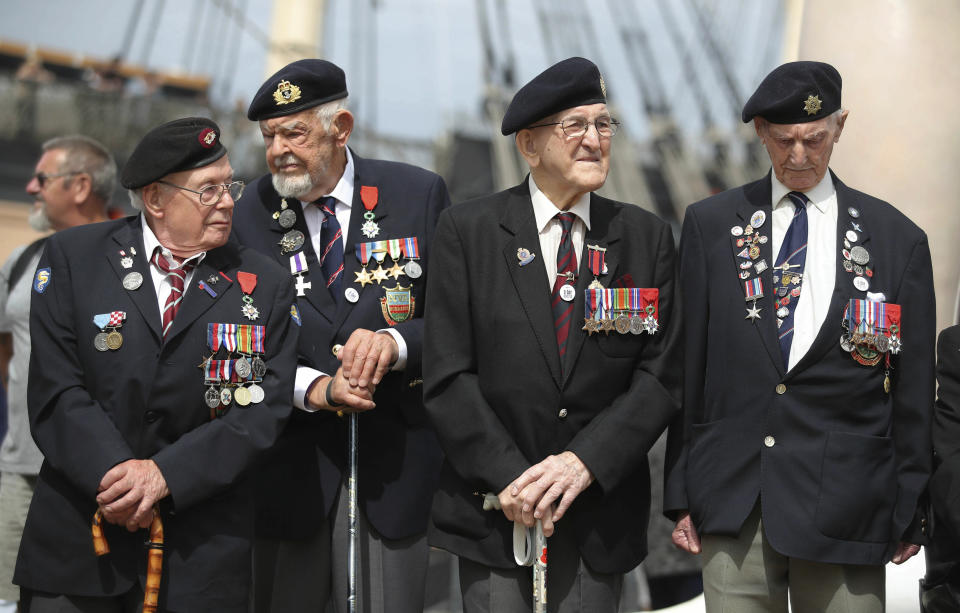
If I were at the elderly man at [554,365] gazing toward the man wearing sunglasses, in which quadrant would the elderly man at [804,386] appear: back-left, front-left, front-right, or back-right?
back-right

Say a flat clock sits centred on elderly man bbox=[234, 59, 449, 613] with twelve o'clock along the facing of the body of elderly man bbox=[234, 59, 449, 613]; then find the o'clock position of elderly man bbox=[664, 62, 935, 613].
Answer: elderly man bbox=[664, 62, 935, 613] is roughly at 10 o'clock from elderly man bbox=[234, 59, 449, 613].

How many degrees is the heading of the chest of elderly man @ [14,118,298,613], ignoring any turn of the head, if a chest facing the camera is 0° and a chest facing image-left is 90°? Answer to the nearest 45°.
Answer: approximately 0°

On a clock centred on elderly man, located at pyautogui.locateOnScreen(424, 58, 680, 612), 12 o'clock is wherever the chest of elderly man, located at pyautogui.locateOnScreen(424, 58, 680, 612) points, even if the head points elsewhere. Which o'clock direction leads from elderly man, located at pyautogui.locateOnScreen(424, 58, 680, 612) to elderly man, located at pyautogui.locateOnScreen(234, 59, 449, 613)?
elderly man, located at pyautogui.locateOnScreen(234, 59, 449, 613) is roughly at 4 o'clock from elderly man, located at pyautogui.locateOnScreen(424, 58, 680, 612).

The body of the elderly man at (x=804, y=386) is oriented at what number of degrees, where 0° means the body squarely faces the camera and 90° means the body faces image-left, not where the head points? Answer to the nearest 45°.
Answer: approximately 0°

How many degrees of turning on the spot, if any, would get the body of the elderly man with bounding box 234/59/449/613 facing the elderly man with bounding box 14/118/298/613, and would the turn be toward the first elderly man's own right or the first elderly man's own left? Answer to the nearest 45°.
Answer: approximately 45° to the first elderly man's own right

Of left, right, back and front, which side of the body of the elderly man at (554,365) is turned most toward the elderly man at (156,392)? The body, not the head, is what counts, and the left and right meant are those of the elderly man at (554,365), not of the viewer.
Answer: right

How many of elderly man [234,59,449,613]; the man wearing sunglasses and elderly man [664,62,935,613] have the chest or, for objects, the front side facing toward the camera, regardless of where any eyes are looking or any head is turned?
2
